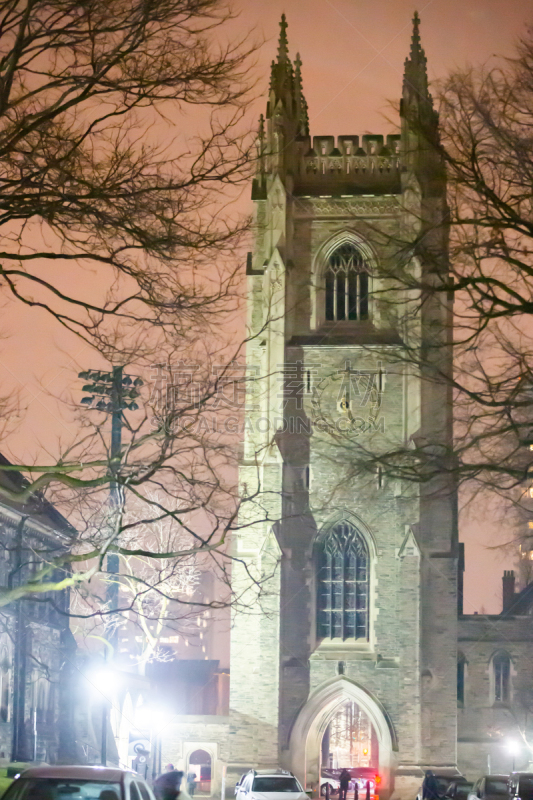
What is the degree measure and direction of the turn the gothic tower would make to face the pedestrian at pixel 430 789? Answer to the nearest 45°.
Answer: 0° — it already faces them

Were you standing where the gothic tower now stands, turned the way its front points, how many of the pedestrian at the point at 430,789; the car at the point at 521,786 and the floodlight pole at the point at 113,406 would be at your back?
0

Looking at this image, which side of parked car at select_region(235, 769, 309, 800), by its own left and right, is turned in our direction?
front

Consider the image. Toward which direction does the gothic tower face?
toward the camera

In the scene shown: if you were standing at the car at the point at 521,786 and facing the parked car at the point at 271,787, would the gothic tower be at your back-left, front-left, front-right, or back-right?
front-right

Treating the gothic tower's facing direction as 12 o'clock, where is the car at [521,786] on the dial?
The car is roughly at 12 o'clock from the gothic tower.
